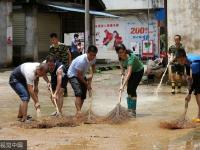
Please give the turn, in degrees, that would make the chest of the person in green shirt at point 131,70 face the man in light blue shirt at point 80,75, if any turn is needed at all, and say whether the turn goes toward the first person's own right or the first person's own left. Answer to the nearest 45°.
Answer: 0° — they already face them

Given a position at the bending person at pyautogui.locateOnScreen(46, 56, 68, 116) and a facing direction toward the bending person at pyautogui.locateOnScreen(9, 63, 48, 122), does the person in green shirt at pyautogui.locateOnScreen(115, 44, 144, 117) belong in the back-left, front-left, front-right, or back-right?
back-left

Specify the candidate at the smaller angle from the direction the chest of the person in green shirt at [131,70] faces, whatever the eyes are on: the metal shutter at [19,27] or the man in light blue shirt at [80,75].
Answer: the man in light blue shirt

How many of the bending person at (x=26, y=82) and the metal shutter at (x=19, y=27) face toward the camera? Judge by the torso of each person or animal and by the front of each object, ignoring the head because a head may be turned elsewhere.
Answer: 1

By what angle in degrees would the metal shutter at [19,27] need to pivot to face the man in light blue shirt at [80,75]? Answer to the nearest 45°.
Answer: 0° — it already faces them

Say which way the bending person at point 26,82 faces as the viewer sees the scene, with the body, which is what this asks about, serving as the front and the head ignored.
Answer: to the viewer's right
